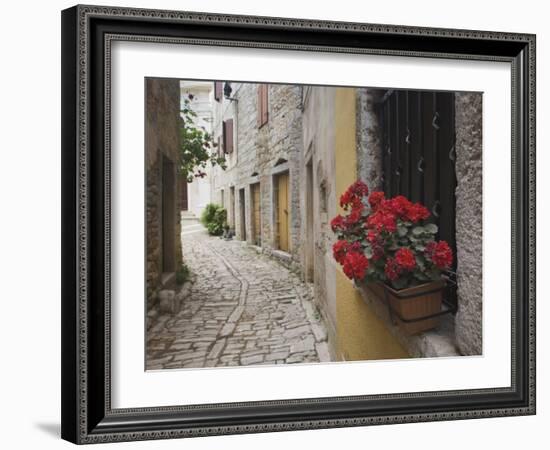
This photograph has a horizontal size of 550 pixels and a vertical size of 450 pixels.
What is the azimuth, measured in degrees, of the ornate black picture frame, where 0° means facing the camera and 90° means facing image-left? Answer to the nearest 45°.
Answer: approximately 315°
